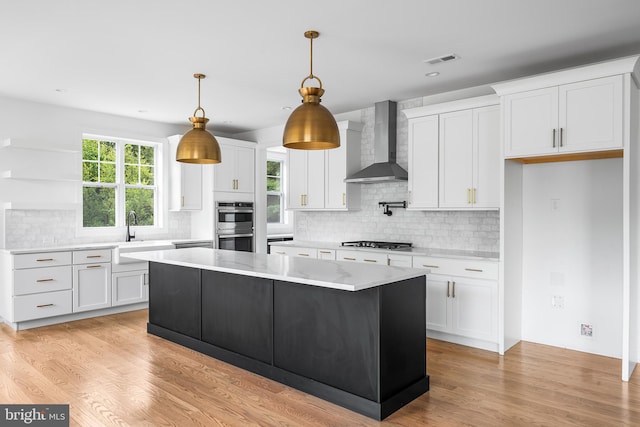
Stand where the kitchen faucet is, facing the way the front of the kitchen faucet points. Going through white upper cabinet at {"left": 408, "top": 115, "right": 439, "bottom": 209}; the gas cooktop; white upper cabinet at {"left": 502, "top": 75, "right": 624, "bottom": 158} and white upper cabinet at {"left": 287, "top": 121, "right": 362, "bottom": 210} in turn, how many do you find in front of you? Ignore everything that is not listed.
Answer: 4

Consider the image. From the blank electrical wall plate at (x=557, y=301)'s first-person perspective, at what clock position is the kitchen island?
The kitchen island is roughly at 1 o'clock from the blank electrical wall plate.

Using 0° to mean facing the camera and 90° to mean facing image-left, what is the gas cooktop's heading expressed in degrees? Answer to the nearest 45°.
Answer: approximately 45°

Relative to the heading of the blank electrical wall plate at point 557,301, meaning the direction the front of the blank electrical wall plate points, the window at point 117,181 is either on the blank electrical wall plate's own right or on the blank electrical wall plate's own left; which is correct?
on the blank electrical wall plate's own right

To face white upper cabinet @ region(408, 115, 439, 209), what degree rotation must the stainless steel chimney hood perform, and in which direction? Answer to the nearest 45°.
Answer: approximately 90° to its left

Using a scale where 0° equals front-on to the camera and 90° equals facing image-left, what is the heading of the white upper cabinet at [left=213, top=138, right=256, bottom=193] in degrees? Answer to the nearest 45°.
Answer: approximately 315°

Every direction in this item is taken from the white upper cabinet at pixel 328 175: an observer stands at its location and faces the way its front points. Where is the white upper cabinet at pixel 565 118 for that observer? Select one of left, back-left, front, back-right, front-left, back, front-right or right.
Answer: left

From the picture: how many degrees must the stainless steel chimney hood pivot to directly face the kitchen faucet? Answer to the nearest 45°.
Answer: approximately 45° to its right

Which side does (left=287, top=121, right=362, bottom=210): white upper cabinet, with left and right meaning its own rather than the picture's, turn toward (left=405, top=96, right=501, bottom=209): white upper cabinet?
left
